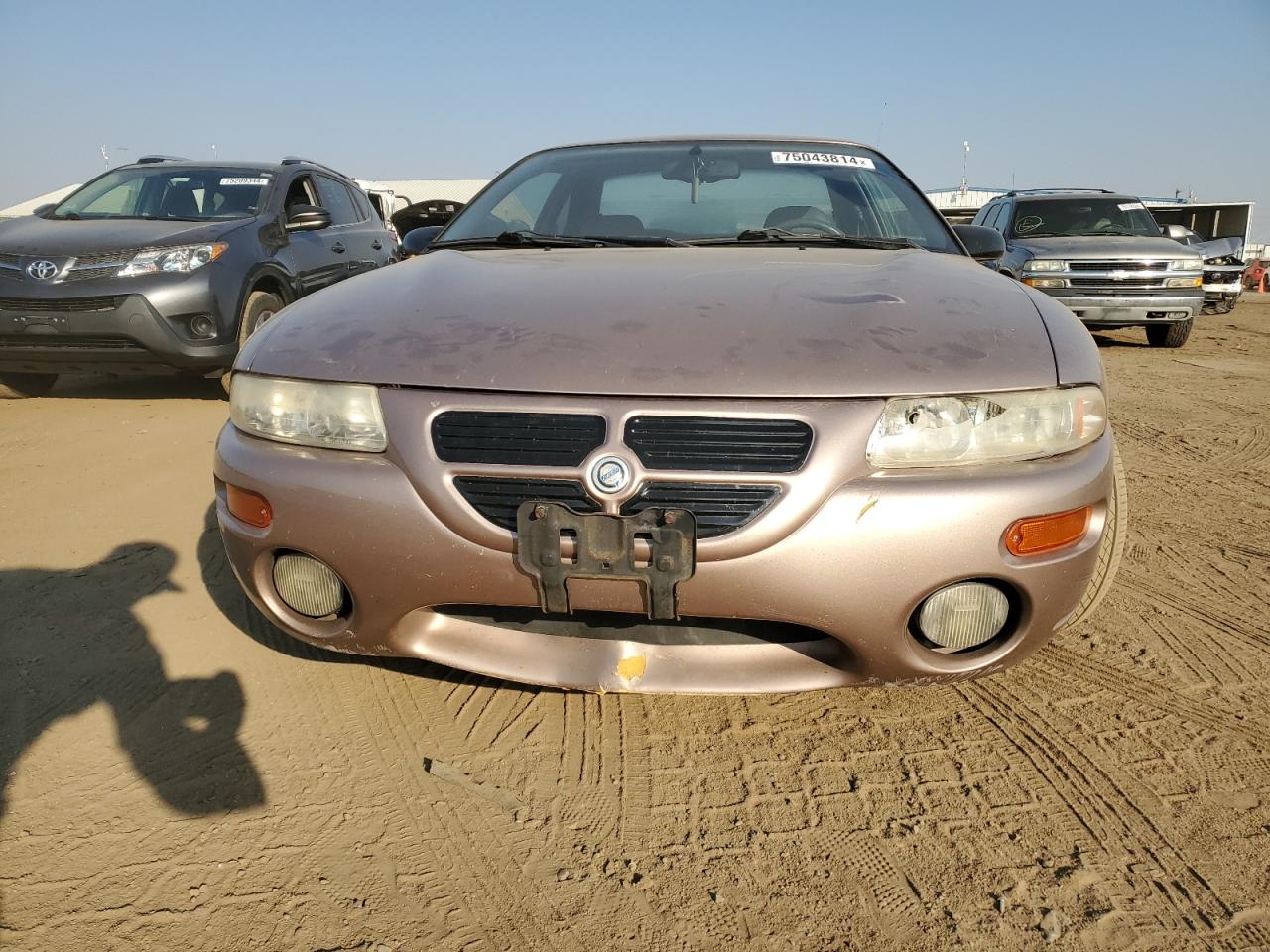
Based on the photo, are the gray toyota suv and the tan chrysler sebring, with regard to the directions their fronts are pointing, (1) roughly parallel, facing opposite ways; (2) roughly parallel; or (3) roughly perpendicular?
roughly parallel

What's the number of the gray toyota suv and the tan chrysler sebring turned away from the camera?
0

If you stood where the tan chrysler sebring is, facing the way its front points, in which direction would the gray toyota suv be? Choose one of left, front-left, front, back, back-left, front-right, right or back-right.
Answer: back-right

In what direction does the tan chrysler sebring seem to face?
toward the camera

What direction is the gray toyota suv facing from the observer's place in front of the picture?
facing the viewer and to the left of the viewer

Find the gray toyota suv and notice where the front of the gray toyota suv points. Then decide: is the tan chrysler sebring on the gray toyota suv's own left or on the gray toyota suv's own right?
on the gray toyota suv's own left
